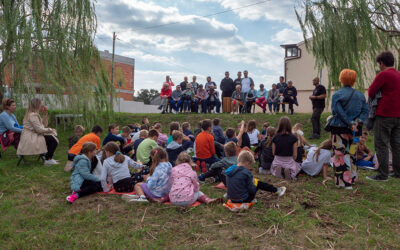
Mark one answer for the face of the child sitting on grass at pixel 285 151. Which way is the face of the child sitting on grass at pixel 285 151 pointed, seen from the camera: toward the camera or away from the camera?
away from the camera

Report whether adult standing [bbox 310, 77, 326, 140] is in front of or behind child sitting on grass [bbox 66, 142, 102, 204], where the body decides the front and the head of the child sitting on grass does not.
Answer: in front

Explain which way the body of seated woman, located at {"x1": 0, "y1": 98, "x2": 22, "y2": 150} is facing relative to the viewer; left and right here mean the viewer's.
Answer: facing to the right of the viewer

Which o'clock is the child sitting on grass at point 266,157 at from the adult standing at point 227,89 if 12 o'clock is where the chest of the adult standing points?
The child sitting on grass is roughly at 12 o'clock from the adult standing.

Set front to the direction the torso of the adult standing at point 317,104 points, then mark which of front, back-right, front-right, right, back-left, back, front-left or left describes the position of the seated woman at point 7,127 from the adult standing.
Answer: front-left

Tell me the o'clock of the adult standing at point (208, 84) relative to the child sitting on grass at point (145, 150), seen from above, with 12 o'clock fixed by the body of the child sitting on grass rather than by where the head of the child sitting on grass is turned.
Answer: The adult standing is roughly at 11 o'clock from the child sitting on grass.

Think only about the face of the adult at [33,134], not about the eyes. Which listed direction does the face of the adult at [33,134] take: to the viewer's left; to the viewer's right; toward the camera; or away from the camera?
to the viewer's right

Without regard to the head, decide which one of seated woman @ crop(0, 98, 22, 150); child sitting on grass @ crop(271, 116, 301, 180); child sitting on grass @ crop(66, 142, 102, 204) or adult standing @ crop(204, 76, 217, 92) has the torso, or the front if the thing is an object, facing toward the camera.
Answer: the adult standing

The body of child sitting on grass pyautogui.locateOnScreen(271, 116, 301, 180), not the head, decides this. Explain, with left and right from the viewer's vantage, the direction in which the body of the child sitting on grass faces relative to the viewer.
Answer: facing away from the viewer

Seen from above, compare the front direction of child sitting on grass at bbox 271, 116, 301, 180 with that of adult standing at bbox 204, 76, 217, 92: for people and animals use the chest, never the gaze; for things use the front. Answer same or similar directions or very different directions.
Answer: very different directions

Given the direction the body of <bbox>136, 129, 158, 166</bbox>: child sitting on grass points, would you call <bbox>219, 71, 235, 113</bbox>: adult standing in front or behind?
in front

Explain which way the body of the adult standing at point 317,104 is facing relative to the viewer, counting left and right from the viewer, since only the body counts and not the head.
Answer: facing to the left of the viewer

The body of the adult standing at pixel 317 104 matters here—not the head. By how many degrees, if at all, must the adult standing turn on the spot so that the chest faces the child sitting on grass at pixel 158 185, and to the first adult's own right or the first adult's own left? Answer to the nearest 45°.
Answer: approximately 90° to the first adult's own left
